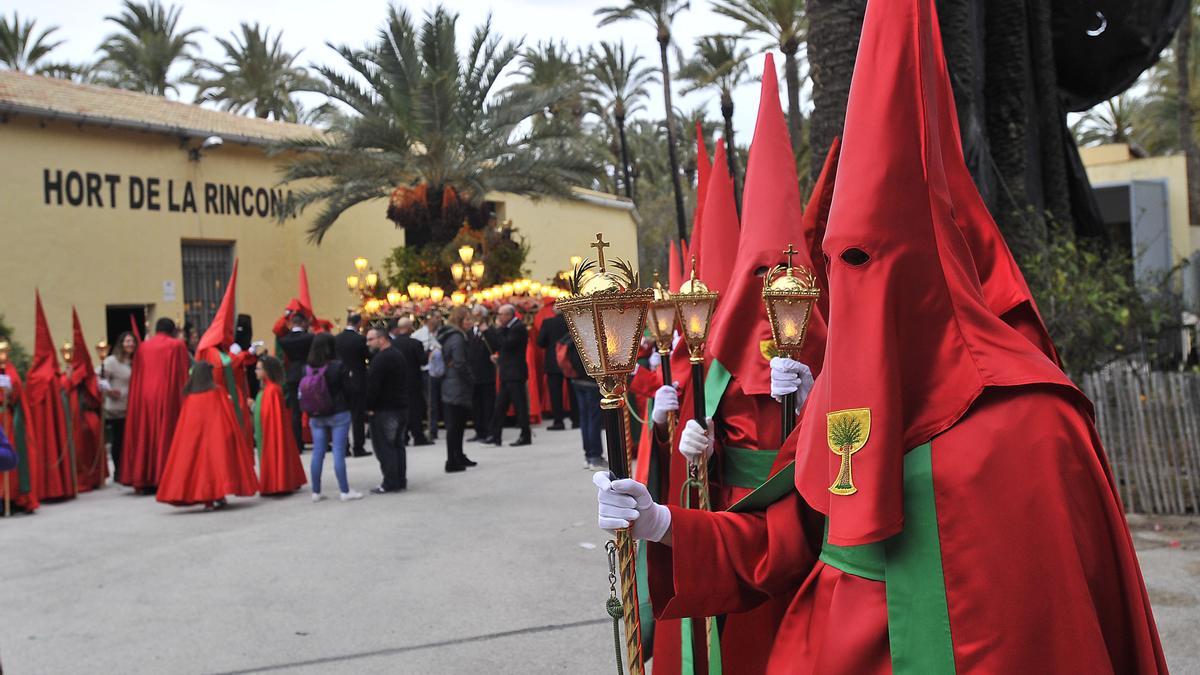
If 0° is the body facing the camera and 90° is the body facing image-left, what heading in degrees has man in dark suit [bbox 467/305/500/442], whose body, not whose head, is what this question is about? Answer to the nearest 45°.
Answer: approximately 45°

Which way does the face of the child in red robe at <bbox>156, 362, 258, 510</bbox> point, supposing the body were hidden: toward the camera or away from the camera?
away from the camera

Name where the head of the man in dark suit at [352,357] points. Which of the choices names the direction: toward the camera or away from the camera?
away from the camera

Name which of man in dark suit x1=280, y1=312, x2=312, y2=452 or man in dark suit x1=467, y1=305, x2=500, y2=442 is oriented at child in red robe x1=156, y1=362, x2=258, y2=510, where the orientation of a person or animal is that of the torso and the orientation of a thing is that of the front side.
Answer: man in dark suit x1=467, y1=305, x2=500, y2=442

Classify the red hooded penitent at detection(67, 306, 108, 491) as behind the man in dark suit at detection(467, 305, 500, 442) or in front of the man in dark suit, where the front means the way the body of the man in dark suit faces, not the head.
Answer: in front

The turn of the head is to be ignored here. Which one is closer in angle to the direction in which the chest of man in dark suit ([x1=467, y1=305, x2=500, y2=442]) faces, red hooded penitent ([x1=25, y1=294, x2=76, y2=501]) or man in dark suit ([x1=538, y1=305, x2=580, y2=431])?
the red hooded penitent

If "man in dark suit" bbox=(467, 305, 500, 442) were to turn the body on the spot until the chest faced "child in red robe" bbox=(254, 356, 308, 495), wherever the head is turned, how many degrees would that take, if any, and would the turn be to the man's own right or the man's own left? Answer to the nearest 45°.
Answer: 0° — they already face them

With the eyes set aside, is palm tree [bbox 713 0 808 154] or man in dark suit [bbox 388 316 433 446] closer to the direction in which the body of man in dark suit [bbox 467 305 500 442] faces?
the man in dark suit

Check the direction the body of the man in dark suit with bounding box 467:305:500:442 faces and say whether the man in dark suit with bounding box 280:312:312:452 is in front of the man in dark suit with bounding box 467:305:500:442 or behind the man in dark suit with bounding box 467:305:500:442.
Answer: in front

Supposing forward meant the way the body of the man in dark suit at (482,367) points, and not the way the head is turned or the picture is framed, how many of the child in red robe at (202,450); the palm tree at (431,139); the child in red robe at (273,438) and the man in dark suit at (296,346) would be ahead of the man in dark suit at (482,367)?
3
